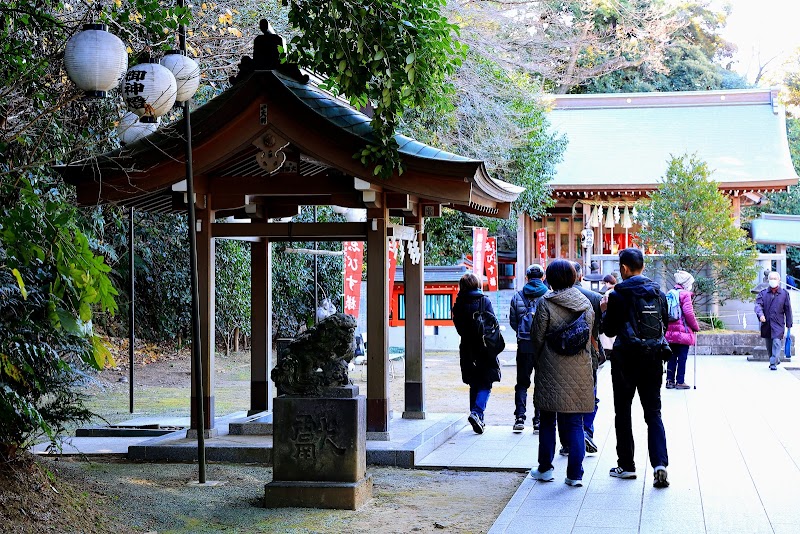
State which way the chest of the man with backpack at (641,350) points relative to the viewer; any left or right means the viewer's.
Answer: facing away from the viewer and to the left of the viewer

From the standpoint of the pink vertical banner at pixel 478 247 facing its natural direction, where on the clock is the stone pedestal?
The stone pedestal is roughly at 12 o'clock from the pink vertical banner.

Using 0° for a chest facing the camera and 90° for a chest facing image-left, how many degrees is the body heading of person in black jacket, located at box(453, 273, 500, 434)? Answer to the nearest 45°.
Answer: approximately 135°

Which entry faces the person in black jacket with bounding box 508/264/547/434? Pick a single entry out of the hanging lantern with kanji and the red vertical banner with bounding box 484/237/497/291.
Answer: the red vertical banner

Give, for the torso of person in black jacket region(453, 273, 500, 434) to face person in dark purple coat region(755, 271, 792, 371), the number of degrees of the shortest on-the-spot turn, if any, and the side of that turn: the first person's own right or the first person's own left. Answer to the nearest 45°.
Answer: approximately 90° to the first person's own right

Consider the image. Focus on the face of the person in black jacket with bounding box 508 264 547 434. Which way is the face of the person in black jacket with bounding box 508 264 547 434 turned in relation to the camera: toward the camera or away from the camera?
away from the camera
